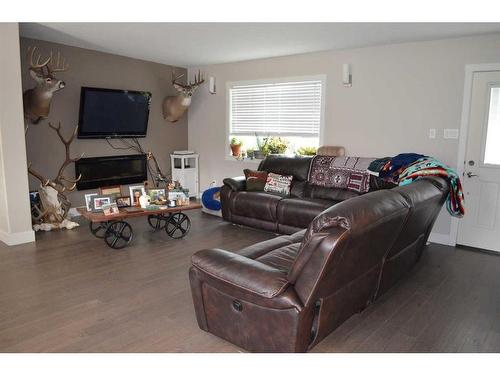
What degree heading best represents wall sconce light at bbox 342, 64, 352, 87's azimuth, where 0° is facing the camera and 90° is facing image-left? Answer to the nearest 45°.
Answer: approximately 45°

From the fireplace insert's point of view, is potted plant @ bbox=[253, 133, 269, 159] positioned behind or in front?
in front

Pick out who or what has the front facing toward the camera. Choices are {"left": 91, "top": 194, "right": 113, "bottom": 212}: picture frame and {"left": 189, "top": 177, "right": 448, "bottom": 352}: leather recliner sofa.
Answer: the picture frame

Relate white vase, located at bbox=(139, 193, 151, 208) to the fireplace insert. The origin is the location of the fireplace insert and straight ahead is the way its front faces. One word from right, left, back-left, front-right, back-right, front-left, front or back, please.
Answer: front-right

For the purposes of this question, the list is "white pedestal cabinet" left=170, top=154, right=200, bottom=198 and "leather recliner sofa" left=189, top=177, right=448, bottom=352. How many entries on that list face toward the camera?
1

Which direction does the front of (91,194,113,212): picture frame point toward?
toward the camera

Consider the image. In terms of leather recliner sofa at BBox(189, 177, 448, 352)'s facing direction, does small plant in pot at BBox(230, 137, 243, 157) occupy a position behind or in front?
in front

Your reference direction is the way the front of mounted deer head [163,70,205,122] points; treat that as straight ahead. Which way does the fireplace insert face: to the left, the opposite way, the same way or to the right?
the same way

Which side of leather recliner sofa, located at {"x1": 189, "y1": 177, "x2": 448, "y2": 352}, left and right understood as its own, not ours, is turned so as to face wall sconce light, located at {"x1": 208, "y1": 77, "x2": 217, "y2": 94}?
front

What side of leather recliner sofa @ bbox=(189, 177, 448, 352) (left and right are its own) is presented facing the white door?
right

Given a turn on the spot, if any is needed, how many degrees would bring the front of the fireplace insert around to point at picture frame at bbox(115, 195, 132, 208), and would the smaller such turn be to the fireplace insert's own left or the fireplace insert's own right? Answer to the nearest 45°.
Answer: approximately 45° to the fireplace insert's own right

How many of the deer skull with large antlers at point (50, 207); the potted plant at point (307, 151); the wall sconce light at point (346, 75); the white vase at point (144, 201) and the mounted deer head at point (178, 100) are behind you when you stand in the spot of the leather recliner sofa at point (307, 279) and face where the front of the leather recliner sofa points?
0

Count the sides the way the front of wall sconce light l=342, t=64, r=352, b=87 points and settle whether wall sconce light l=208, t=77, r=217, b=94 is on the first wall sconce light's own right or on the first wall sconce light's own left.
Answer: on the first wall sconce light's own right

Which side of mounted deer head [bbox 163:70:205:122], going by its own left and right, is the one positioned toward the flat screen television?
right

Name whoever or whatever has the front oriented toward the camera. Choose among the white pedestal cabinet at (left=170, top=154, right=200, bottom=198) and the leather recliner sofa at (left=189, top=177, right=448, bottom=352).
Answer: the white pedestal cabinet
